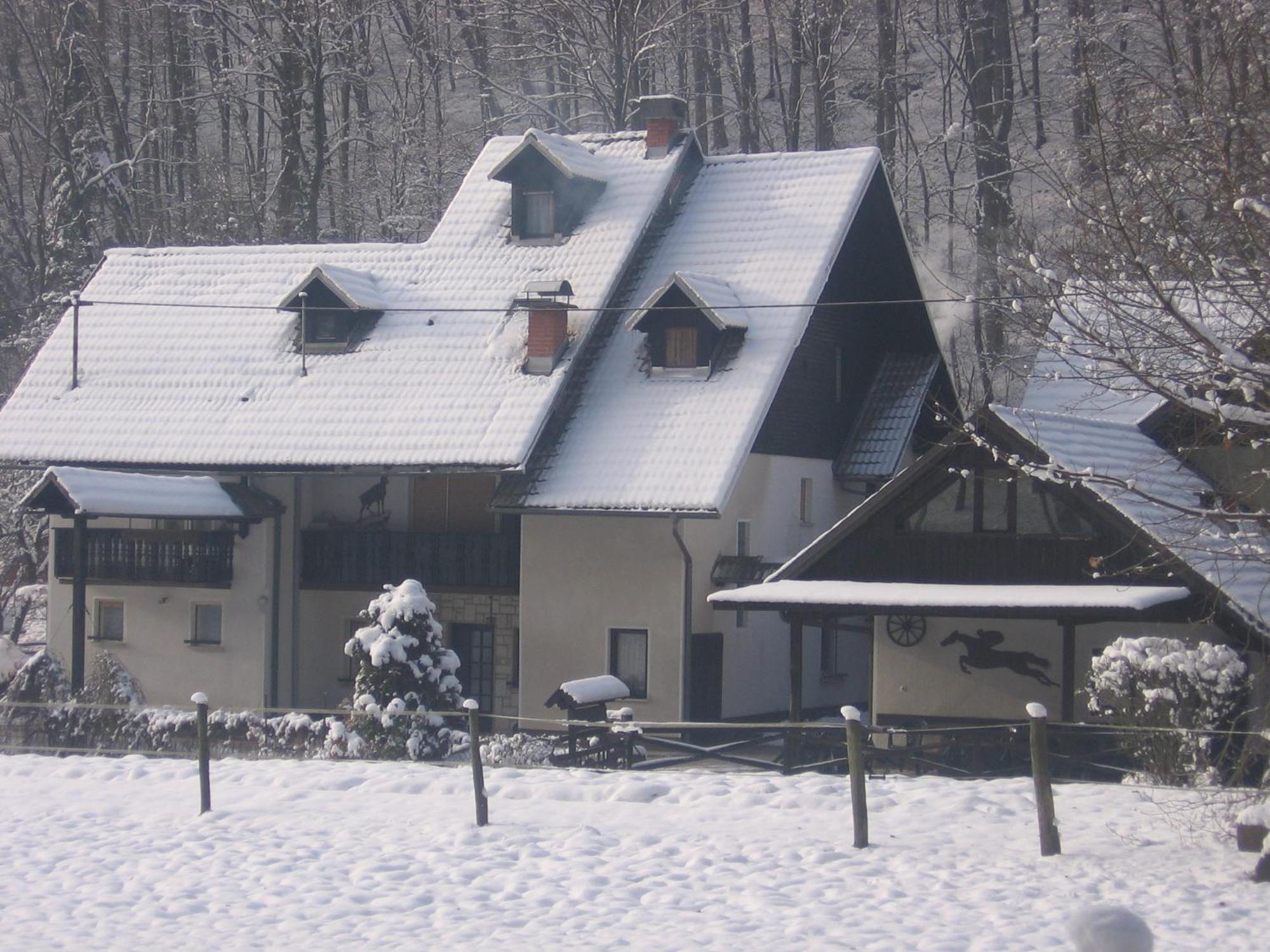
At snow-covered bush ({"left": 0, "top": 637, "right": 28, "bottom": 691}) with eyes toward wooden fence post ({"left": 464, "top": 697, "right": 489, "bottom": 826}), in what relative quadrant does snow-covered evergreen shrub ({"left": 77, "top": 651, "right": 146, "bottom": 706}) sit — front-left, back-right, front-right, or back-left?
front-left

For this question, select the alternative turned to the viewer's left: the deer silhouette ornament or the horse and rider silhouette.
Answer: the horse and rider silhouette

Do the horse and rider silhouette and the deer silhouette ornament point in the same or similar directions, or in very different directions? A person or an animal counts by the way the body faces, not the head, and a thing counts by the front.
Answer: very different directions

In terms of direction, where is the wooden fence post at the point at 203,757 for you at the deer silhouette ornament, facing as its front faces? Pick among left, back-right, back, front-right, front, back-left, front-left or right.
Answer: right

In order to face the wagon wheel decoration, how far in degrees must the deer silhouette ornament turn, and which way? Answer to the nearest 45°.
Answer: approximately 45° to its right

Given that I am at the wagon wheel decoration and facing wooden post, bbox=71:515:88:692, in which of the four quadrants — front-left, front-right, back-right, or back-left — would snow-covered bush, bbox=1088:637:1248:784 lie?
back-left

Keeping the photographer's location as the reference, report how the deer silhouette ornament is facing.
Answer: facing to the right of the viewer

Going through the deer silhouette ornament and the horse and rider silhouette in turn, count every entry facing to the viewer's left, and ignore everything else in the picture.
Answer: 1

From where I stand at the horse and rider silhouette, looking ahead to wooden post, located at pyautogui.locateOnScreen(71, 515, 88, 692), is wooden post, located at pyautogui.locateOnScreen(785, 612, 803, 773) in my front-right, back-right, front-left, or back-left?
front-left

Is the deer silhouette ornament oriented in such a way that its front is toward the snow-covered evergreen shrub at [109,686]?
no
